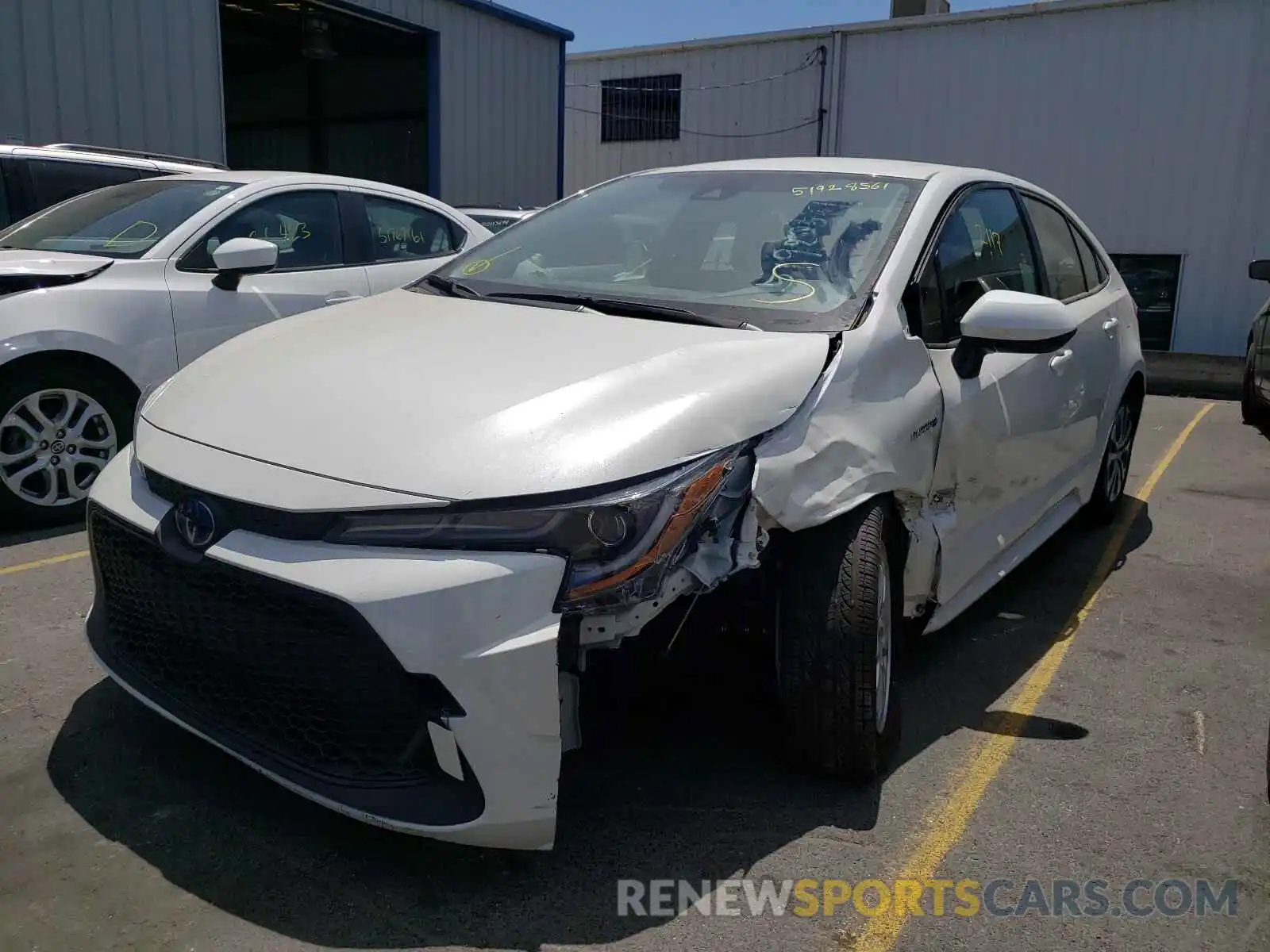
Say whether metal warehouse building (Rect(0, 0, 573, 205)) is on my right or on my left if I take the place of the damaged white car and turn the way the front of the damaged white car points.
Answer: on my right

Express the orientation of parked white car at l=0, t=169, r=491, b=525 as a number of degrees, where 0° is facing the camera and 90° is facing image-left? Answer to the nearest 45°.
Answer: approximately 45°

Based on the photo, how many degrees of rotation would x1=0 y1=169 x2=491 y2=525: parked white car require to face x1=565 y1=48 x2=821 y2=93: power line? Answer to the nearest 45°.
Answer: approximately 180°

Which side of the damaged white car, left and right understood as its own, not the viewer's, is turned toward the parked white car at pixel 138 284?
right

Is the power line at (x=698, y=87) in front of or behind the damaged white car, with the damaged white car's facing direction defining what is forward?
behind

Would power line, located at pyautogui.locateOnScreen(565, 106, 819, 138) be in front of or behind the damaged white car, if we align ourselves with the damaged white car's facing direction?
behind

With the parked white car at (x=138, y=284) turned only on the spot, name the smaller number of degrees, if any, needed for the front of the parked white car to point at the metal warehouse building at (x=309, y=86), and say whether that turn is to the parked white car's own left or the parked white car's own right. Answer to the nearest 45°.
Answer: approximately 135° to the parked white car's own right

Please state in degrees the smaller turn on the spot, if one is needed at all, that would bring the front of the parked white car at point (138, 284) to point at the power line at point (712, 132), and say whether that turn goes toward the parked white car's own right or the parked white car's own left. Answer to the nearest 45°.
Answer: approximately 180°

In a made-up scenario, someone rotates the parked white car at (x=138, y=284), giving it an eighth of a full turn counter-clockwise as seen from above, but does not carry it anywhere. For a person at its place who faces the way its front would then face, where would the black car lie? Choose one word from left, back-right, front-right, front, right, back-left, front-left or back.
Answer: left

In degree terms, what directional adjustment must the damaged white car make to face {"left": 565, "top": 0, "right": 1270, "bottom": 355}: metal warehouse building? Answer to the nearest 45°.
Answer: approximately 180°

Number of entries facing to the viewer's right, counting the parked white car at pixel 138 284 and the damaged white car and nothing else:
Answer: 0
